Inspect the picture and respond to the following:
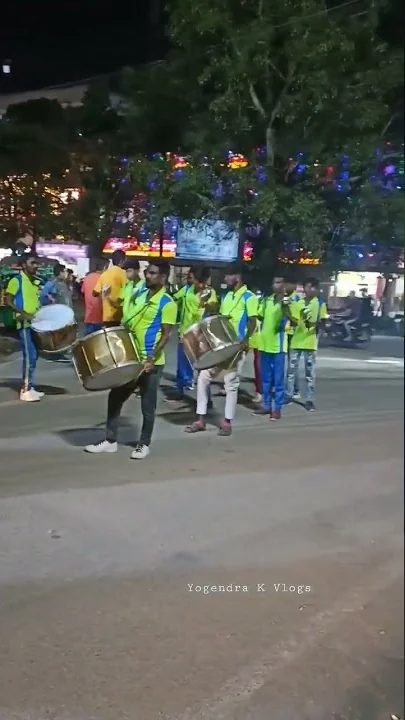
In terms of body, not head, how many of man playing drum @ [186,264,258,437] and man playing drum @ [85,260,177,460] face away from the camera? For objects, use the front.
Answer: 0

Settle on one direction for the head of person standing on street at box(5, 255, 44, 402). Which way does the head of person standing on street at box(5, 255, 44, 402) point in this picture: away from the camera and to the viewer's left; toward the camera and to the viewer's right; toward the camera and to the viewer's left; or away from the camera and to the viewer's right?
toward the camera and to the viewer's right

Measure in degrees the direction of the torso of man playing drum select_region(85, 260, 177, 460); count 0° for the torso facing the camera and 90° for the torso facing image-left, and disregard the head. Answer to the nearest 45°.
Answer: approximately 45°
